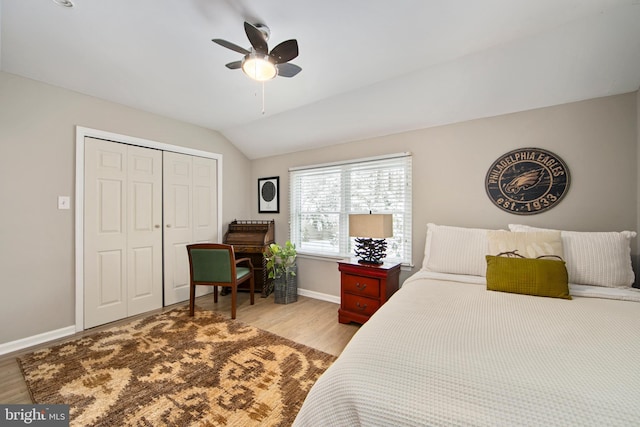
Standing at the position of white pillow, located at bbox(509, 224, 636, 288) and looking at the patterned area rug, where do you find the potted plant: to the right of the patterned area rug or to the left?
right

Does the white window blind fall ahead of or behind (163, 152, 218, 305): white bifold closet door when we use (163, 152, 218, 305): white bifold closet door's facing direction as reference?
ahead

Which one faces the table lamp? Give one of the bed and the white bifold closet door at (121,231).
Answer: the white bifold closet door

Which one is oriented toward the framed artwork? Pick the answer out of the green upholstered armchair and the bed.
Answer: the green upholstered armchair

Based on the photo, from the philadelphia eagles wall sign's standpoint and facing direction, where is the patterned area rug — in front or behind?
in front

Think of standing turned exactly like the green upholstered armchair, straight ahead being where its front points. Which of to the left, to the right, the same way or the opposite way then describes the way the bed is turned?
the opposite way

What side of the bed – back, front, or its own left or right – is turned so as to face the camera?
front

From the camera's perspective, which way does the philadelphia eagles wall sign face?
toward the camera

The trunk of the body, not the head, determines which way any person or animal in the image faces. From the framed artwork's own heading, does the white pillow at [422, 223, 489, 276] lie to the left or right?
on its left

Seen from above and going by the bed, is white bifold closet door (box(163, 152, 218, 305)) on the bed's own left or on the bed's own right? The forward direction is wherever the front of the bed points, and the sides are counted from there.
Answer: on the bed's own right

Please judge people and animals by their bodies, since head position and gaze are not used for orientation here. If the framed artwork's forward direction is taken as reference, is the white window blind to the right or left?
on its left

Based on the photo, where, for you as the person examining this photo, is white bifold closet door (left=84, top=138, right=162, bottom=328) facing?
facing the viewer and to the right of the viewer

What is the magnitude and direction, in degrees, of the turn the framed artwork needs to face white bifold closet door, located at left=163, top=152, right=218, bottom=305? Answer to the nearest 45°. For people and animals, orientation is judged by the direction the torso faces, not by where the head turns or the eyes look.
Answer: approximately 45° to its right

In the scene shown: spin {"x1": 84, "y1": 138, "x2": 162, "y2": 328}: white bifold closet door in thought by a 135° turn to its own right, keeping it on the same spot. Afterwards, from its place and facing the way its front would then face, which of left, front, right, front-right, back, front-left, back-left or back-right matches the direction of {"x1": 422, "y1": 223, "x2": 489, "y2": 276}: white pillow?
back-left
